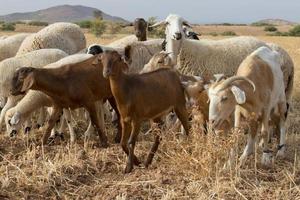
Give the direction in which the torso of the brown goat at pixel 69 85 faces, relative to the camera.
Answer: to the viewer's left

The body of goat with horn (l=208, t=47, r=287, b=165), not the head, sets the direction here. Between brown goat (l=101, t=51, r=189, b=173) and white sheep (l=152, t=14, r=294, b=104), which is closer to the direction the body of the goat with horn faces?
the brown goat

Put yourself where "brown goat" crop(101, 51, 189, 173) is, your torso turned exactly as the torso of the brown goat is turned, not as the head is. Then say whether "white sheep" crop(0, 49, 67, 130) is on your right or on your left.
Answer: on your right

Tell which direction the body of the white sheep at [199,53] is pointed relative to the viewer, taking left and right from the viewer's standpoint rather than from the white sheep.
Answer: facing to the left of the viewer

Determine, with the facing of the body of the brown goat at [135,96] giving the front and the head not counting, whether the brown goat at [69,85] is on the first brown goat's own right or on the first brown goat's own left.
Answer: on the first brown goat's own right

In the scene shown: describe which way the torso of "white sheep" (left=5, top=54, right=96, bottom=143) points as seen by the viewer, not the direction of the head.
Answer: to the viewer's left

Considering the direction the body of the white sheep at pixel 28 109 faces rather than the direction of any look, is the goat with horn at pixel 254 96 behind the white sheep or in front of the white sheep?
behind

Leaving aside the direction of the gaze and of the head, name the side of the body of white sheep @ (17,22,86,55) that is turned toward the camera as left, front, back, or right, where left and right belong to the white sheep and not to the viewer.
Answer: left
